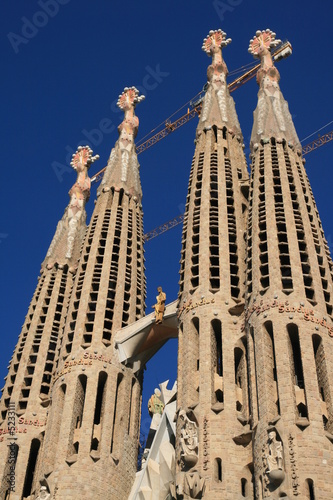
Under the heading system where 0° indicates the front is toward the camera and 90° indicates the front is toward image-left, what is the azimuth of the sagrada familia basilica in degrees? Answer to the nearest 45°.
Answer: approximately 45°
